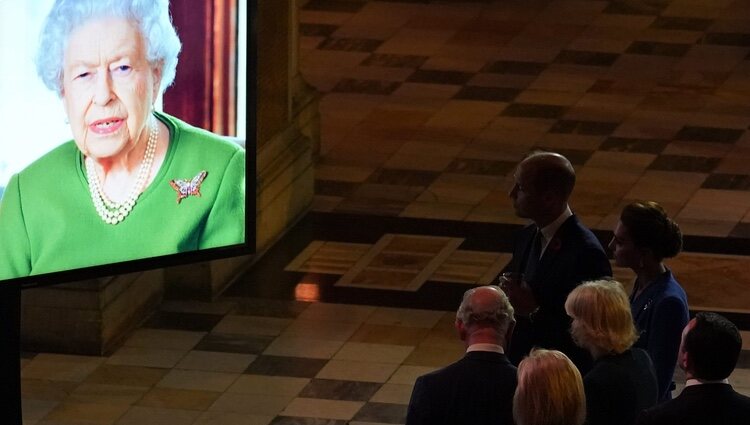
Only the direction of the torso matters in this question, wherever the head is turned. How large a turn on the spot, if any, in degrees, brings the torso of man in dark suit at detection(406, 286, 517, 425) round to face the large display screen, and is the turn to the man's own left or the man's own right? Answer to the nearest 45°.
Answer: approximately 45° to the man's own left

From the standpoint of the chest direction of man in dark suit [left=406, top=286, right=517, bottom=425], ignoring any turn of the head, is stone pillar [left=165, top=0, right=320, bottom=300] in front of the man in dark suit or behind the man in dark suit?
in front

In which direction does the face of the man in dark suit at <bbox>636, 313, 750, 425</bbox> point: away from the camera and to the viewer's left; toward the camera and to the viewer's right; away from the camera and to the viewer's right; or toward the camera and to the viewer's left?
away from the camera and to the viewer's left

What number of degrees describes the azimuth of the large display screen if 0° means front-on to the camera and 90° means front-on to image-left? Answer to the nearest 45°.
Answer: approximately 315°

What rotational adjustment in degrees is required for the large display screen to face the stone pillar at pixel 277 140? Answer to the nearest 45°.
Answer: approximately 135° to its left

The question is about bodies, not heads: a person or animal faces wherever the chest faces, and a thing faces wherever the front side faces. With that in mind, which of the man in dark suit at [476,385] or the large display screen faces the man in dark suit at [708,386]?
the large display screen

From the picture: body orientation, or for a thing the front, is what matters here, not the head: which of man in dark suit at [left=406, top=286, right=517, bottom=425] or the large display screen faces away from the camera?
the man in dark suit

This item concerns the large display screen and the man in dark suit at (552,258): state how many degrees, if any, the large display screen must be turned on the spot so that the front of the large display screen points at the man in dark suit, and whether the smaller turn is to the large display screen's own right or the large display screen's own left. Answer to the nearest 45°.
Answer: approximately 45° to the large display screen's own left

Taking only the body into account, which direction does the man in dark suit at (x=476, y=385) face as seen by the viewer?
away from the camera

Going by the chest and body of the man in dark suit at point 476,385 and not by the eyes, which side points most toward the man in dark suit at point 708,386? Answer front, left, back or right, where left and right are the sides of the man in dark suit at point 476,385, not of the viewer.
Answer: right

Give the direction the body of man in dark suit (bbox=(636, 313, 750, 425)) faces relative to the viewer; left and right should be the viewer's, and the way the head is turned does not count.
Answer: facing away from the viewer and to the left of the viewer

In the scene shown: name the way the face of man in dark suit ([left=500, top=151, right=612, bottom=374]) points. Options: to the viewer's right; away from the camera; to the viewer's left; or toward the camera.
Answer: to the viewer's left

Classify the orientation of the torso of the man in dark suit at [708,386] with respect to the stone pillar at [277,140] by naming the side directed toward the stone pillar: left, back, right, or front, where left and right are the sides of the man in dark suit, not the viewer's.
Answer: front

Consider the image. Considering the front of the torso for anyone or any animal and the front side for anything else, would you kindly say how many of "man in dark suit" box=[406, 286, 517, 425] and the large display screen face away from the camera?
1

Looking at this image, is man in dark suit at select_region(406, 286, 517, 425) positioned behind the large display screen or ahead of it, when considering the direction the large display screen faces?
ahead
